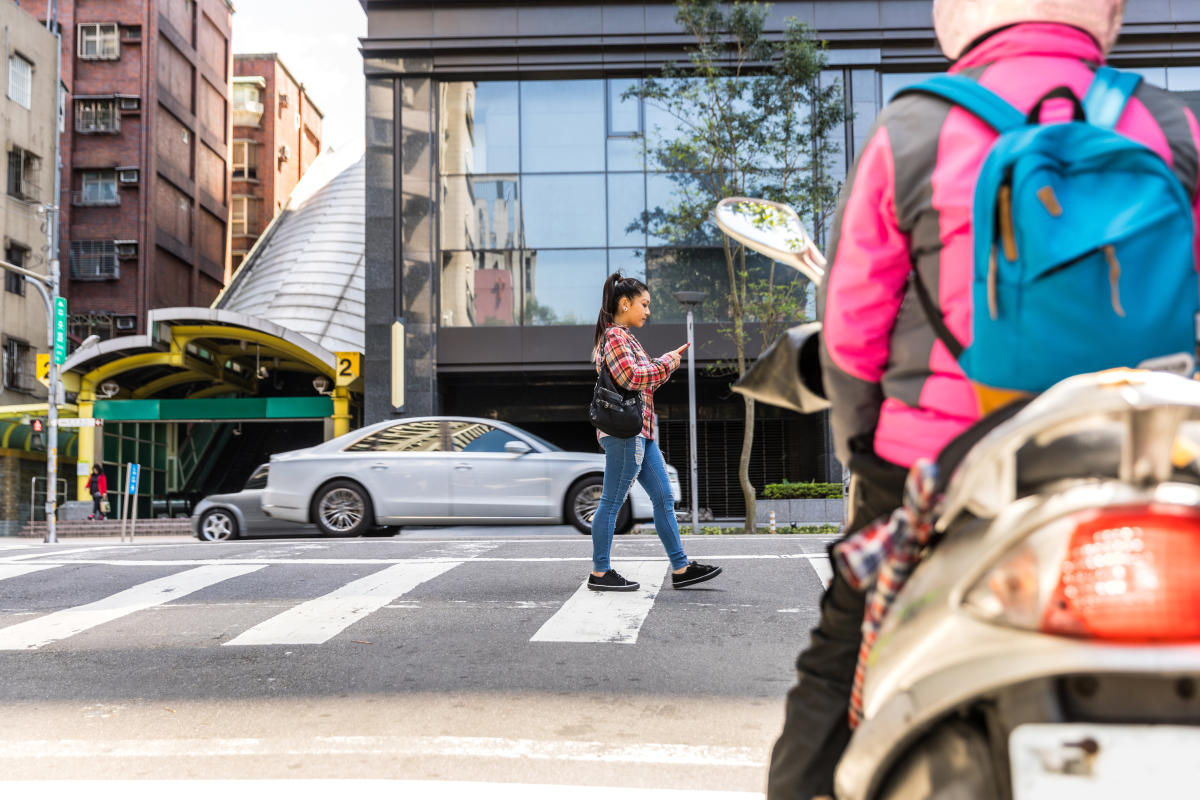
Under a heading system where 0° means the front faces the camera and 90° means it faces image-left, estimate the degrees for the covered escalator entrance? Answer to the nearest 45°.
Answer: approximately 0°

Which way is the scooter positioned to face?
away from the camera

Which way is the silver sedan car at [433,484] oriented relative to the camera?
to the viewer's right

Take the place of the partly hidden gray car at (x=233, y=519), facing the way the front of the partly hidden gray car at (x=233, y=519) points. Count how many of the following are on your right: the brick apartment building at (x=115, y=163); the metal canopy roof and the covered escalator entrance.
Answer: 3

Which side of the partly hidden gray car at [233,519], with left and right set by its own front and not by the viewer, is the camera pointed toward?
left

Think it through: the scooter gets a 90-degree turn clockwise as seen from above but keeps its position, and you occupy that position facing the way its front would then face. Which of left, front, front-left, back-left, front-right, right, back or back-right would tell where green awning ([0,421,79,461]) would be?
back-left

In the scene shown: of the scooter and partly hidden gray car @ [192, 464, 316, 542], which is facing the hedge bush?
the scooter

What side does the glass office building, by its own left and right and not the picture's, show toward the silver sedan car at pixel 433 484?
front

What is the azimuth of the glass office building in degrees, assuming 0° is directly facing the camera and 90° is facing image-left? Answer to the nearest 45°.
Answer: approximately 0°

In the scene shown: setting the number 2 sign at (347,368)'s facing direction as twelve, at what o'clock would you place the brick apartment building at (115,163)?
The brick apartment building is roughly at 5 o'clock from the number 2 sign.

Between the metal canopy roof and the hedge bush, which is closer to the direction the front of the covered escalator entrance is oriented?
the hedge bush

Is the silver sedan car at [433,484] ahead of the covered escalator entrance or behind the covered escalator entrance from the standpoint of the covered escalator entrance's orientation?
ahead
